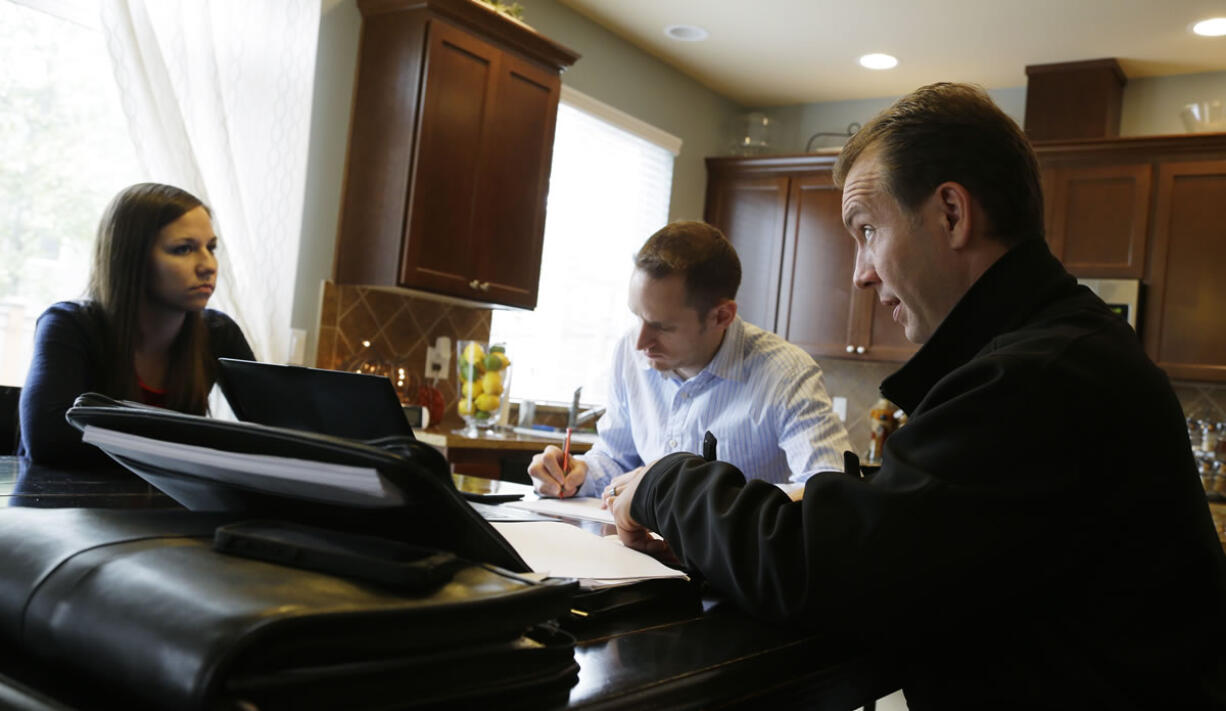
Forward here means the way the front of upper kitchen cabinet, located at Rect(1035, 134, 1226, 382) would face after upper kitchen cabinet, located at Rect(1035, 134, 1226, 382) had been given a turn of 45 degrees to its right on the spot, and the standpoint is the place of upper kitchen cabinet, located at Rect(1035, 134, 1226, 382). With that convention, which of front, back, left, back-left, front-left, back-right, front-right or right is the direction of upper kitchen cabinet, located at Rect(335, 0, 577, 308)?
front

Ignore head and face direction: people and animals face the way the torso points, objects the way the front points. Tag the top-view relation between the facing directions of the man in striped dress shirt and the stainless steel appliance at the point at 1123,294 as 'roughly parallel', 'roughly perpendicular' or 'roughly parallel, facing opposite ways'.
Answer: roughly parallel

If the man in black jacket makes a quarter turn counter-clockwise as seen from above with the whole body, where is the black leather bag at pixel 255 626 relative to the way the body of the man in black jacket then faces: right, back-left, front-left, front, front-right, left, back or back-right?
front-right

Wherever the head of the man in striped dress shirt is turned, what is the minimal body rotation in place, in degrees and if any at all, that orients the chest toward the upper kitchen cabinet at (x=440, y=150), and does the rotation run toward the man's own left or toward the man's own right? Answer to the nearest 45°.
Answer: approximately 90° to the man's own right

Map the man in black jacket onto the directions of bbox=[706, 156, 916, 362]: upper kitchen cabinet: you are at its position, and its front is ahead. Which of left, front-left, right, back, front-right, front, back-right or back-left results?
front

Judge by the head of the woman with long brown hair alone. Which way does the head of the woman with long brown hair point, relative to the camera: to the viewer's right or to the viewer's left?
to the viewer's right

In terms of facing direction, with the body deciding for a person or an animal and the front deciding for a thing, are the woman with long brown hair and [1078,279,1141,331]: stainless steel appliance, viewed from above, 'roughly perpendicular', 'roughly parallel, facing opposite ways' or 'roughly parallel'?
roughly perpendicular

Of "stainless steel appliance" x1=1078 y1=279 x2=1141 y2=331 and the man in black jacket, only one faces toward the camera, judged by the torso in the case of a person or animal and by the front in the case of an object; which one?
the stainless steel appliance

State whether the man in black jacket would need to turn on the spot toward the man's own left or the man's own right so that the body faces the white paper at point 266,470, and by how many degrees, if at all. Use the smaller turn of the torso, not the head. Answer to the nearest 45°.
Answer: approximately 45° to the man's own left

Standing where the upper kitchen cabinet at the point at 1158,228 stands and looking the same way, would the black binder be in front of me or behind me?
in front

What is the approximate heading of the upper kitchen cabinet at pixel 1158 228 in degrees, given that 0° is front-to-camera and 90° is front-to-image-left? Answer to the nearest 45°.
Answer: approximately 0°

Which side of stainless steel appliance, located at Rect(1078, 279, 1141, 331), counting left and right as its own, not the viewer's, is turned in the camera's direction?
front

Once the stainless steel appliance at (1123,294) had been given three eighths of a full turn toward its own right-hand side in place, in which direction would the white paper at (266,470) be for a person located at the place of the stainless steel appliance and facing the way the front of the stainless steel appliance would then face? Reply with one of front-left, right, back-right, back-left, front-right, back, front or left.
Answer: back-left

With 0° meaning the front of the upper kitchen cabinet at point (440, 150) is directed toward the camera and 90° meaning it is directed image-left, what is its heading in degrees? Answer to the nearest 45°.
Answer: approximately 315°

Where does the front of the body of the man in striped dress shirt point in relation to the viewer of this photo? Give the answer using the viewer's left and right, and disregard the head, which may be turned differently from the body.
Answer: facing the viewer and to the left of the viewer

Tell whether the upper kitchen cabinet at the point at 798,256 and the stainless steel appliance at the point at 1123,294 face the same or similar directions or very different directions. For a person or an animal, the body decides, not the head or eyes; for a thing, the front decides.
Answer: same or similar directions

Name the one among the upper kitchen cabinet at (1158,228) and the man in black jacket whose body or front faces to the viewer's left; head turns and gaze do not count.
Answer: the man in black jacket

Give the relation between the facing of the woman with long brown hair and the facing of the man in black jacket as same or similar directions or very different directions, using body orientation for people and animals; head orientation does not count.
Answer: very different directions

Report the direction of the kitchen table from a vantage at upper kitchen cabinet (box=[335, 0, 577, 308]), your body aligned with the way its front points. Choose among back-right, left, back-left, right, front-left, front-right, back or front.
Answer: front-right

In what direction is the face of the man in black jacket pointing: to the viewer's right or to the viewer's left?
to the viewer's left

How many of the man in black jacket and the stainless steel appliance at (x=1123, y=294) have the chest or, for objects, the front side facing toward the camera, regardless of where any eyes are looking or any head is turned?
1

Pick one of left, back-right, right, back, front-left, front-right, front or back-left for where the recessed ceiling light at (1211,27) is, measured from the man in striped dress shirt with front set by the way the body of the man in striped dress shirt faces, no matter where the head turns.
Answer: back

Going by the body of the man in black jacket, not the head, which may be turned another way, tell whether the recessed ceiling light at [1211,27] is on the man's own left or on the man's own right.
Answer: on the man's own right
